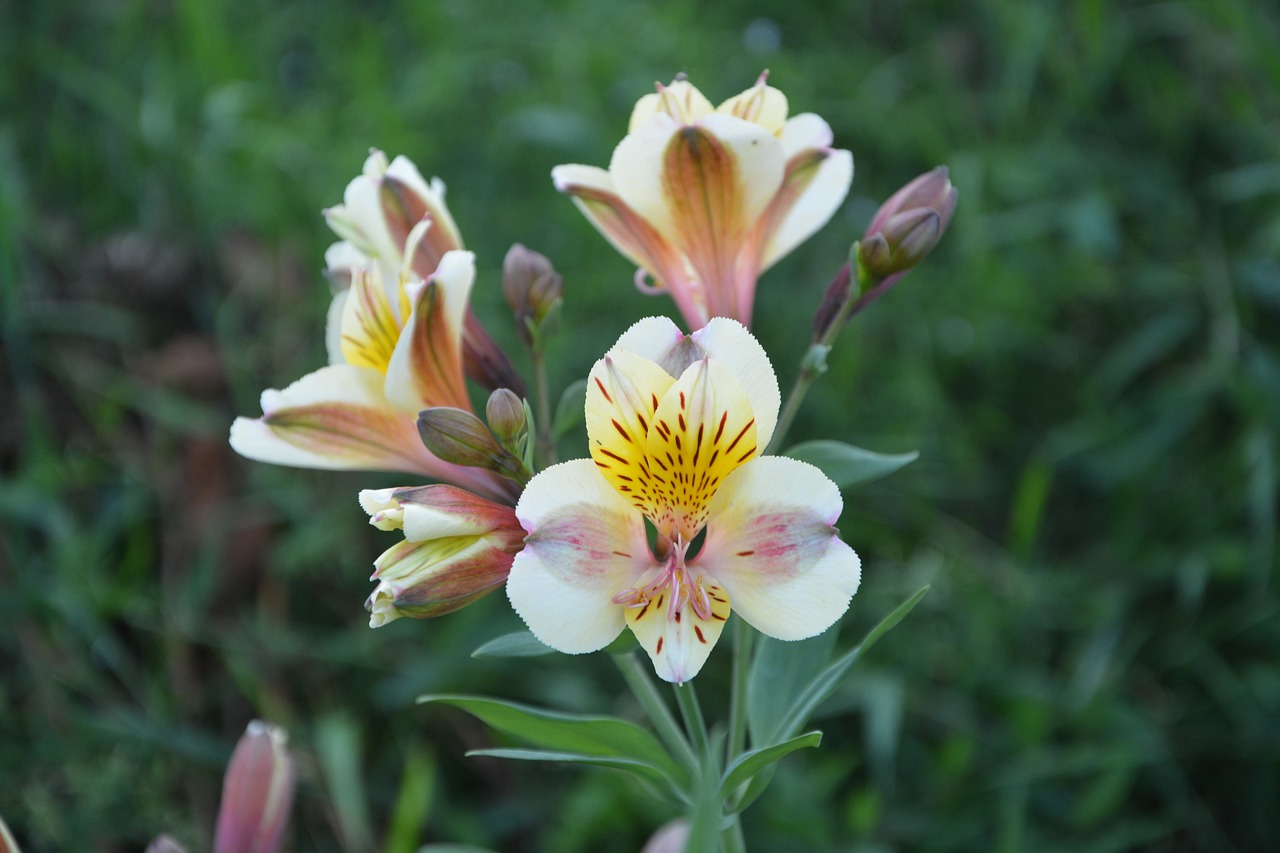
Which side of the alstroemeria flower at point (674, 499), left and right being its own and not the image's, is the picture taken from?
front

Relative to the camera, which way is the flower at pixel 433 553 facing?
to the viewer's left

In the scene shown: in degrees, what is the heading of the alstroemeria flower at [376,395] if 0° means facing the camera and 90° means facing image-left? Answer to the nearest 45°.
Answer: approximately 90°

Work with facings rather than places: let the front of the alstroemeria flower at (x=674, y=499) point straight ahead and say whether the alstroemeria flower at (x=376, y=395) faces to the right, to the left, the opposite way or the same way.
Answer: to the right
